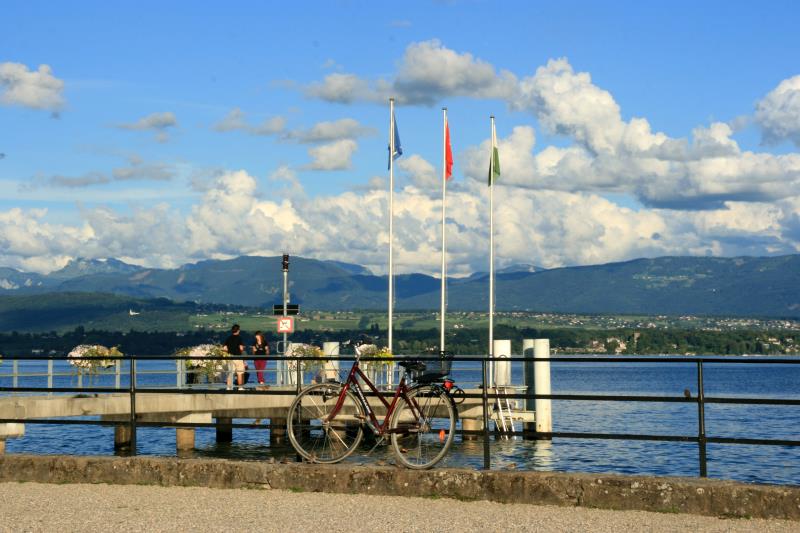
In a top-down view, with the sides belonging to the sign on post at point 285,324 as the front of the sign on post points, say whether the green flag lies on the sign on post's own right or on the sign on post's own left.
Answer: on the sign on post's own left

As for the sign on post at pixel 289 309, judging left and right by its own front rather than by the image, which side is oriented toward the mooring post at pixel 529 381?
left

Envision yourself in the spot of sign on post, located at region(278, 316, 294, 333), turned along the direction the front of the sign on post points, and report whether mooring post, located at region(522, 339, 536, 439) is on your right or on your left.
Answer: on your left

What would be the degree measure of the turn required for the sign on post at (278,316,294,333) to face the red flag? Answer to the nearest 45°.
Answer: approximately 135° to its left

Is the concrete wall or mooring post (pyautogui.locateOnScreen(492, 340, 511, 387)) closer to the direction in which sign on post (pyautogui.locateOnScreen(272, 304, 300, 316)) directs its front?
the concrete wall

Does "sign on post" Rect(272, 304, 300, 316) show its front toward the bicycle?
yes

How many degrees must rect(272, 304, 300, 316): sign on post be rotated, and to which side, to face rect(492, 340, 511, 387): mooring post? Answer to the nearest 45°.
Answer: approximately 90° to its left

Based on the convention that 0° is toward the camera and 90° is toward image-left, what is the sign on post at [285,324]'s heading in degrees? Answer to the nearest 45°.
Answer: approximately 0°

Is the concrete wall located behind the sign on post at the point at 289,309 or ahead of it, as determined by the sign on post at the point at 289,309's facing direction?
ahead
